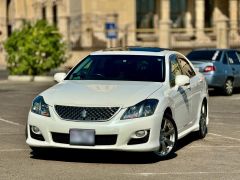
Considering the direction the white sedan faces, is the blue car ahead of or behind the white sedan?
behind

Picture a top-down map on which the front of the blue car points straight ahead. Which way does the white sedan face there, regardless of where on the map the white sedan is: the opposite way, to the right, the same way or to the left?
the opposite way

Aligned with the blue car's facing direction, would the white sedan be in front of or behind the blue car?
behind

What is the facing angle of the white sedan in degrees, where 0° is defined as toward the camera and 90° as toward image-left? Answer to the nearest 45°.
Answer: approximately 45°

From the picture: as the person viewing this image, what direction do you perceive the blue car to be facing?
facing away from the viewer and to the right of the viewer
